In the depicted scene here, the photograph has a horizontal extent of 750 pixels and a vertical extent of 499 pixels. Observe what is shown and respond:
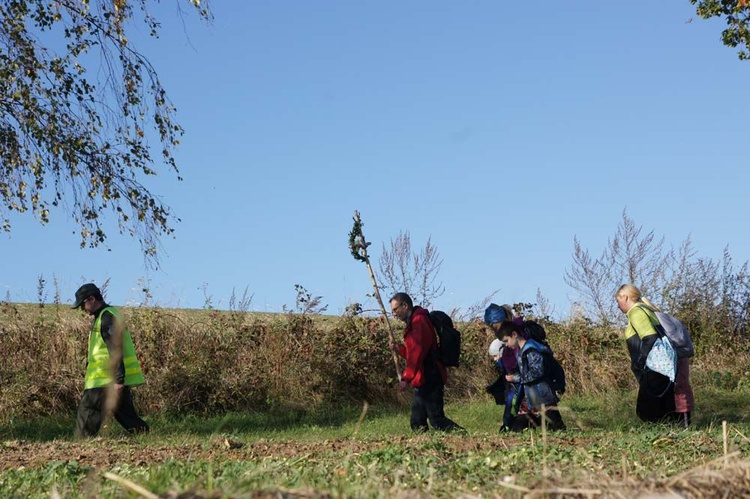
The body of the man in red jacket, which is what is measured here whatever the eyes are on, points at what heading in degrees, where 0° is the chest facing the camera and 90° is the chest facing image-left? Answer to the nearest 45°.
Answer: approximately 90°

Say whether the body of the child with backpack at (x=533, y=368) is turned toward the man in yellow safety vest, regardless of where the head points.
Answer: yes

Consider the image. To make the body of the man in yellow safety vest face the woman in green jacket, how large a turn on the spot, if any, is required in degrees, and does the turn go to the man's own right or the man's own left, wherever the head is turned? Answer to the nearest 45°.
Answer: approximately 180°

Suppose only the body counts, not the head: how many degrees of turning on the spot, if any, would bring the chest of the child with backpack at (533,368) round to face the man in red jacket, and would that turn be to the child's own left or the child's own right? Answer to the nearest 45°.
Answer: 0° — they already face them

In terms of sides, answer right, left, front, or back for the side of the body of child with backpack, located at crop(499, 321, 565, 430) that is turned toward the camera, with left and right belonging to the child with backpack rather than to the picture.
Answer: left

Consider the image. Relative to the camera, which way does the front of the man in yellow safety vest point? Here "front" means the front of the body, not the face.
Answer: to the viewer's left

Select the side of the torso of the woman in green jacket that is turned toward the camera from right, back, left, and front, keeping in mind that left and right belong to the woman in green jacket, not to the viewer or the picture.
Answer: left

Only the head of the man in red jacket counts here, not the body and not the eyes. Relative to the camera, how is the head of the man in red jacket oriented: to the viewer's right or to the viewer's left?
to the viewer's left

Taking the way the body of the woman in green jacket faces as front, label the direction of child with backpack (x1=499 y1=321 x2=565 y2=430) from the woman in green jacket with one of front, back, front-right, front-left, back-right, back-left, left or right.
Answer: front-left

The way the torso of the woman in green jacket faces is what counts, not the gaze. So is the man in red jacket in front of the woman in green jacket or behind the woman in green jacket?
in front
